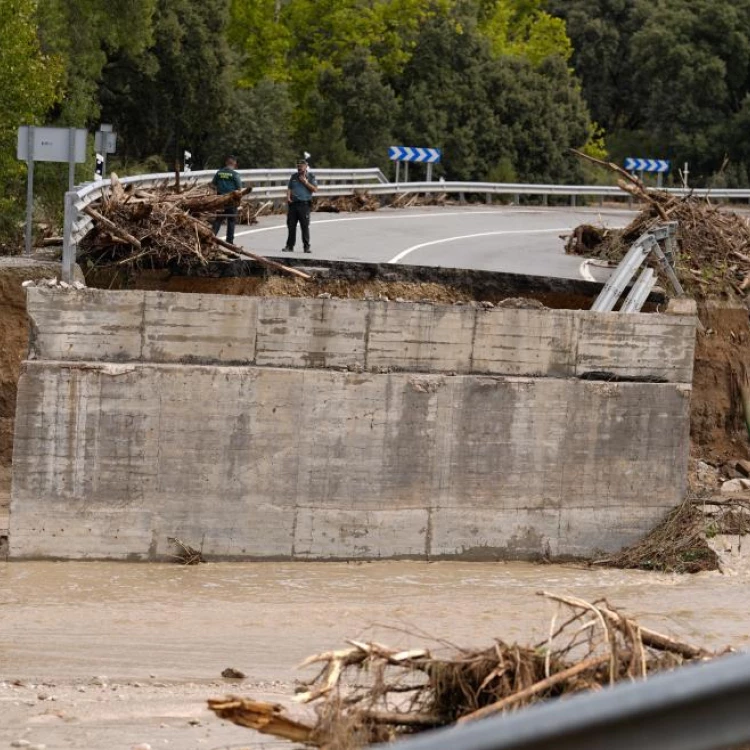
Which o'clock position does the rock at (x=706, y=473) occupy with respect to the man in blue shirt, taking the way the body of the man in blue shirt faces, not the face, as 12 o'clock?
The rock is roughly at 10 o'clock from the man in blue shirt.

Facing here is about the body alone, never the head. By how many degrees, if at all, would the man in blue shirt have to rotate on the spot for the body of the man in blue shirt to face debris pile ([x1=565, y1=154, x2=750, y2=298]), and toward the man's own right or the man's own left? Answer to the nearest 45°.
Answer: approximately 90° to the man's own left

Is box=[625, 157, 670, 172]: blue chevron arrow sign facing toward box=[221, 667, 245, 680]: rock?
yes

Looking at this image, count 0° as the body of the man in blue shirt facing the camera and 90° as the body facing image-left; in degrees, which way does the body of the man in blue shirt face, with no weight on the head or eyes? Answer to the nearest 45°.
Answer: approximately 0°

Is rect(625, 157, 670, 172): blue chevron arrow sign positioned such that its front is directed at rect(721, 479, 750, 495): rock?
yes

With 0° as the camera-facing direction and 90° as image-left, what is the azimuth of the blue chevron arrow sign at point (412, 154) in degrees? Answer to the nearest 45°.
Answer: approximately 0°

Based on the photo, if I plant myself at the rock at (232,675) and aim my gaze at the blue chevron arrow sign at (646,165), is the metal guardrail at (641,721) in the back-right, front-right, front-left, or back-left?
back-right
